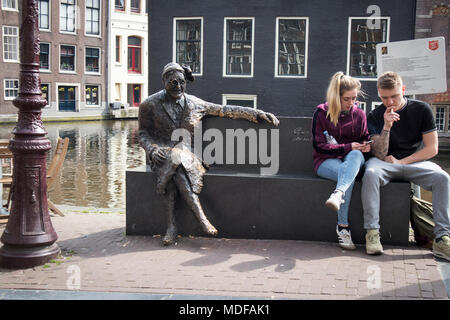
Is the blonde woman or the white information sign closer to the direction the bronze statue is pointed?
the blonde woman

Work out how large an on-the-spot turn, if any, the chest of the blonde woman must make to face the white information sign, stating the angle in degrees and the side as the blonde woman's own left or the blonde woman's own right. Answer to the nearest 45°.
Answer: approximately 90° to the blonde woman's own left

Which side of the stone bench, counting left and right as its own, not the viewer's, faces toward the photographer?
front

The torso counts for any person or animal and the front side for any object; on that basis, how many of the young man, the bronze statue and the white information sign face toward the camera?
3

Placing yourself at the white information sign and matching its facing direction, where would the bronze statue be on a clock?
The bronze statue is roughly at 2 o'clock from the white information sign.

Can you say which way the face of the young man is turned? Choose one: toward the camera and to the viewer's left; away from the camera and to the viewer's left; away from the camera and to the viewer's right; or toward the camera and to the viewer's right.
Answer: toward the camera and to the viewer's left

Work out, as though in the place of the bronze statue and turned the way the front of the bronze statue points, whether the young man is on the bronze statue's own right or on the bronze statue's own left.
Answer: on the bronze statue's own left

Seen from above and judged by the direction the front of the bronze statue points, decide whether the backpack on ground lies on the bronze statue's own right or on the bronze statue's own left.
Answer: on the bronze statue's own left

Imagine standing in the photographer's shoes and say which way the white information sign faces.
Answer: facing the viewer

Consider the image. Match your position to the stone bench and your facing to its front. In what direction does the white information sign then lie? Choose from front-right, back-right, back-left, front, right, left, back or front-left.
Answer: back-left

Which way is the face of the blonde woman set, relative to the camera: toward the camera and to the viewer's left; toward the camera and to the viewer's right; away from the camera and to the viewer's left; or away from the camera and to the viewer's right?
toward the camera and to the viewer's right

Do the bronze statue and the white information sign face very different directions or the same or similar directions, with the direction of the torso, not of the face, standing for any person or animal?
same or similar directions

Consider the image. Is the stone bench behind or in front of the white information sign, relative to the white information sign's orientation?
in front

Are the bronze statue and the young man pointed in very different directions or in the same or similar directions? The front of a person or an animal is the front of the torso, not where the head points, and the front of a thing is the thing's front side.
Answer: same or similar directions

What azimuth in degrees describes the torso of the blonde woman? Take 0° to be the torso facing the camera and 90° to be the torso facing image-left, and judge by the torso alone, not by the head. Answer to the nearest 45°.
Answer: approximately 315°

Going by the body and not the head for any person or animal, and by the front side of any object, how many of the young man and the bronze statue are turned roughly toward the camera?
2

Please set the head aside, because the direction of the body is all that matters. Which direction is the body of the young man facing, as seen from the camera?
toward the camera

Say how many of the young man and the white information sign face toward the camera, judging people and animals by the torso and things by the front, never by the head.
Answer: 2

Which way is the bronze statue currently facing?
toward the camera
